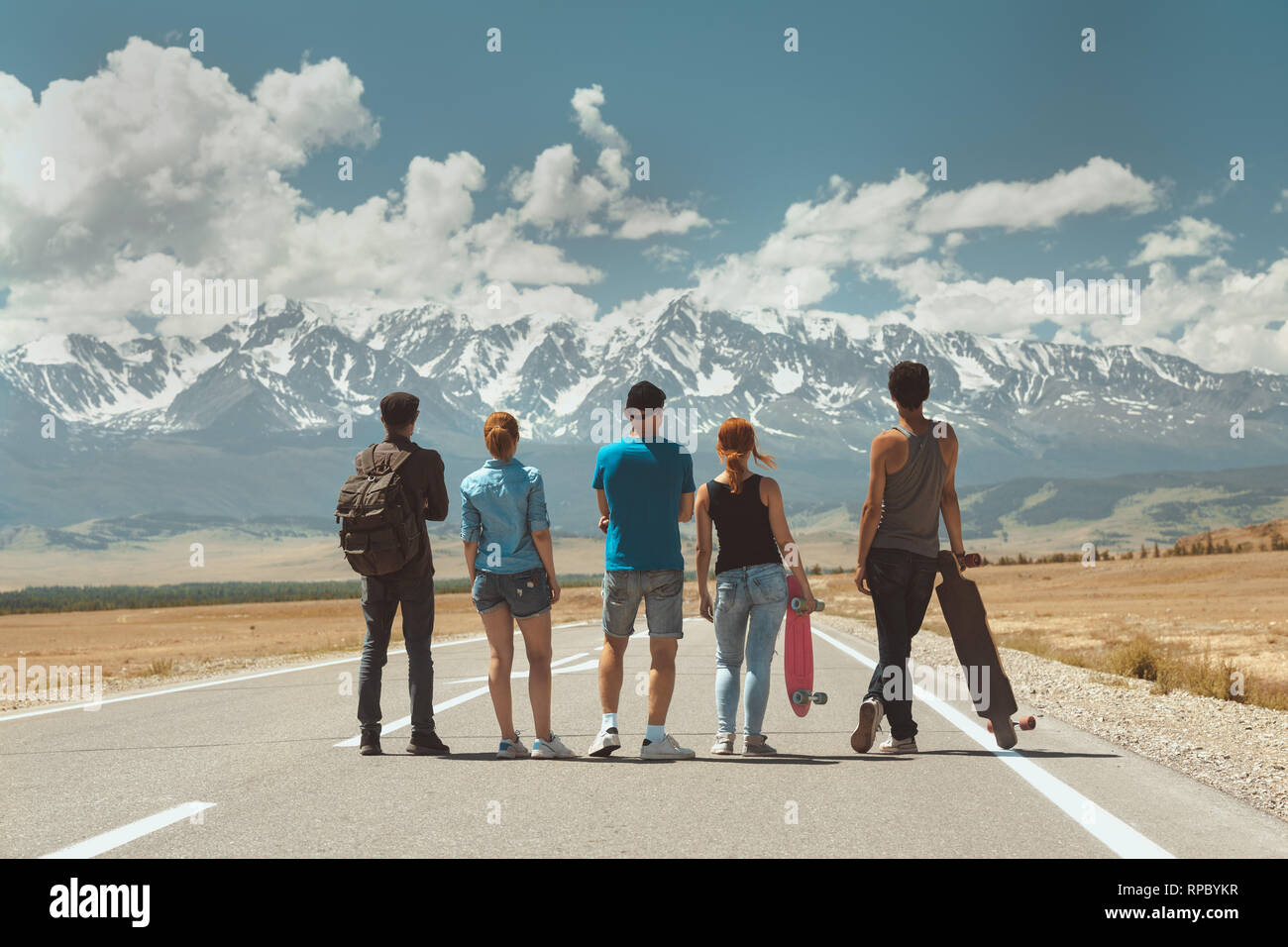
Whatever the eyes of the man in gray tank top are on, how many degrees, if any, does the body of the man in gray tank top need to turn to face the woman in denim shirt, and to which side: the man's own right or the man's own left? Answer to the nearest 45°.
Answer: approximately 90° to the man's own left

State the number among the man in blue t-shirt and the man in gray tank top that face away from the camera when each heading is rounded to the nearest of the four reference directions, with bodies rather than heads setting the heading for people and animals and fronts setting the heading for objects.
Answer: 2

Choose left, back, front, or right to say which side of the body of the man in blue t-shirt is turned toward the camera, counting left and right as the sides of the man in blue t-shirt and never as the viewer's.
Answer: back

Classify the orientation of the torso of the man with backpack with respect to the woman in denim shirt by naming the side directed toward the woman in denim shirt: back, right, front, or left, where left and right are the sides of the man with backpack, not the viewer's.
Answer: right

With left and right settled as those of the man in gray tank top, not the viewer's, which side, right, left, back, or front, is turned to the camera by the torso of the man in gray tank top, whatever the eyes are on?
back

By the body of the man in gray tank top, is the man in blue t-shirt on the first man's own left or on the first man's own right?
on the first man's own left

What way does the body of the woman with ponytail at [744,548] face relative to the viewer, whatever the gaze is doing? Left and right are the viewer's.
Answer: facing away from the viewer

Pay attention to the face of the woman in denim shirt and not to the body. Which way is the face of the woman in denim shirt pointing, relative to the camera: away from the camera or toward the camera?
away from the camera

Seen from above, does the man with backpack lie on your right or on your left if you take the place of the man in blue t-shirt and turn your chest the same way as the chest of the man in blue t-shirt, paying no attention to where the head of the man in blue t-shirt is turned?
on your left

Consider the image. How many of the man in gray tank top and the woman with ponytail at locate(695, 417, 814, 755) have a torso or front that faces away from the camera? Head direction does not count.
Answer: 2

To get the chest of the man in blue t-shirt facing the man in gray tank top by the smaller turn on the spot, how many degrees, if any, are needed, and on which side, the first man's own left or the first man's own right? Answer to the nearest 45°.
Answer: approximately 90° to the first man's own right
